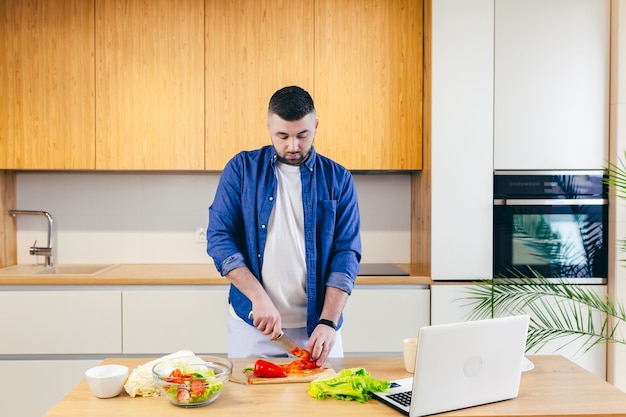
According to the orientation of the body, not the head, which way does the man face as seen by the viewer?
toward the camera

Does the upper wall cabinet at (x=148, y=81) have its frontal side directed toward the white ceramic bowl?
yes

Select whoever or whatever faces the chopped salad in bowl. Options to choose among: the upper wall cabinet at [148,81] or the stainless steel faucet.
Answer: the upper wall cabinet

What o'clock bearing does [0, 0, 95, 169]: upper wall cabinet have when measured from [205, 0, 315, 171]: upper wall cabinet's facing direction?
[0, 0, 95, 169]: upper wall cabinet is roughly at 3 o'clock from [205, 0, 315, 171]: upper wall cabinet.

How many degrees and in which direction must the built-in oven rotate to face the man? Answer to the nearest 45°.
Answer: approximately 45° to its right

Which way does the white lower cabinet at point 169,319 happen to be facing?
toward the camera

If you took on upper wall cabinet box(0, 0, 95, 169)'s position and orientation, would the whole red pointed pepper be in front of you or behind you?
in front

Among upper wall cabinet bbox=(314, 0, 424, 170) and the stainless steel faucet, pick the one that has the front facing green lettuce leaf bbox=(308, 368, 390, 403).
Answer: the upper wall cabinet

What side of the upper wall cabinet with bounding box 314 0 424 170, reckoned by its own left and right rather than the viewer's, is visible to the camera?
front

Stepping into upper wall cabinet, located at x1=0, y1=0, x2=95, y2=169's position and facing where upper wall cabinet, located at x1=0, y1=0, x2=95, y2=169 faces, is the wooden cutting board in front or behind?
in front

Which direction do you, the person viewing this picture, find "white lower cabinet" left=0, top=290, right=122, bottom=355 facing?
facing the viewer
